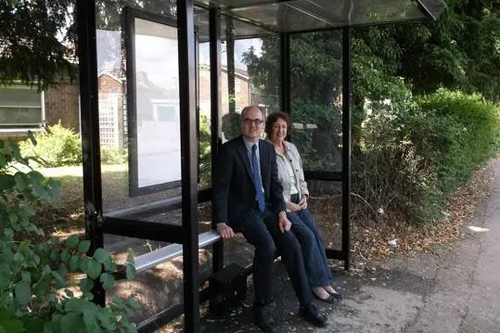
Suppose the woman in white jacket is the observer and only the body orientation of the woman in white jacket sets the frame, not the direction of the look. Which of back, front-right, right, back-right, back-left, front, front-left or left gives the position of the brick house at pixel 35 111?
back

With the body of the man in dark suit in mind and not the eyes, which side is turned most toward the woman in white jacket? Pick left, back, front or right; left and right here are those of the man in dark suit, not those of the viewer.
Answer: left

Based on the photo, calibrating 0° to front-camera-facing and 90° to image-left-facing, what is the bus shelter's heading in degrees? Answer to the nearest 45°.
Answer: approximately 315°

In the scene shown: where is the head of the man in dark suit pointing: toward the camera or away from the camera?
toward the camera

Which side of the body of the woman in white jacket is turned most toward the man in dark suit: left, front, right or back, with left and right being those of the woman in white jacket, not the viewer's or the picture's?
right

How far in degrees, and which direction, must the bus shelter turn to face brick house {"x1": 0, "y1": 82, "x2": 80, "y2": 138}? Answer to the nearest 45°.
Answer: approximately 180°

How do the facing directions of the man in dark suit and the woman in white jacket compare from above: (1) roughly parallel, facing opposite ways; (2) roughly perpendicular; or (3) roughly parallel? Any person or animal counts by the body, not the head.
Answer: roughly parallel

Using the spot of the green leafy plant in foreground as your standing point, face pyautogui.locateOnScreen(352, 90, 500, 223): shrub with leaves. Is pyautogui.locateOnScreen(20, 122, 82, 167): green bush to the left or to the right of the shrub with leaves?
left

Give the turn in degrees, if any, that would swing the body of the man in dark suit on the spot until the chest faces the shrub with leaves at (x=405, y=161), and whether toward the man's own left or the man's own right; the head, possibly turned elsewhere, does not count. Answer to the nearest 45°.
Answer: approximately 90° to the man's own left

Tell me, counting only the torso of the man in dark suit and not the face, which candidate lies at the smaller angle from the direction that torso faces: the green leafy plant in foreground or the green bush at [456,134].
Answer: the green leafy plant in foreground

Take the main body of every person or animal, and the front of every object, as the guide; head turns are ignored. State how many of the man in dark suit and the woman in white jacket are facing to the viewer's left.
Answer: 0

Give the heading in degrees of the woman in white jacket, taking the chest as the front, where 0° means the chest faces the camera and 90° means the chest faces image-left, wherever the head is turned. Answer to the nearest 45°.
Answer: approximately 315°

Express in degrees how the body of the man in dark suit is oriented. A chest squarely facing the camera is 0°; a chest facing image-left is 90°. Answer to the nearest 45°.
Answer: approximately 315°

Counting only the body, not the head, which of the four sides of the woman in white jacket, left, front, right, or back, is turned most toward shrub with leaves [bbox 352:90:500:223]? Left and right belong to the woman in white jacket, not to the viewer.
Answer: left

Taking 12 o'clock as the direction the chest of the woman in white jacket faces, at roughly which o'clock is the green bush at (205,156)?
The green bush is roughly at 4 o'clock from the woman in white jacket.
